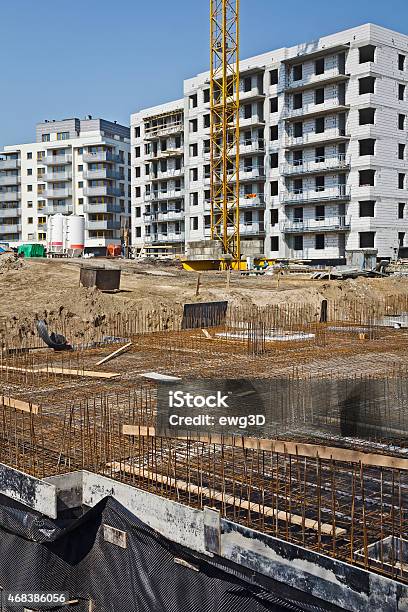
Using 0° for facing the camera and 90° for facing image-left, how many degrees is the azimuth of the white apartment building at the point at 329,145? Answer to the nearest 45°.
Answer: approximately 45°

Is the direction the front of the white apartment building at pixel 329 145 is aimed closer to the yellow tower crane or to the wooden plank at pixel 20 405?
the wooden plank

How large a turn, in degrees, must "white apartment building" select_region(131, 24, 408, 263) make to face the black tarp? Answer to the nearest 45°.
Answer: approximately 45° to its left

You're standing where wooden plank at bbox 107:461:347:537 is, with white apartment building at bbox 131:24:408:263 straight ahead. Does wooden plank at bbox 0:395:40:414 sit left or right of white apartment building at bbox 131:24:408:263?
left

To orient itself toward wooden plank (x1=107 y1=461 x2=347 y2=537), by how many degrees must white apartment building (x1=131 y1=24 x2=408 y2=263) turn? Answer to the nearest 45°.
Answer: approximately 45° to its left

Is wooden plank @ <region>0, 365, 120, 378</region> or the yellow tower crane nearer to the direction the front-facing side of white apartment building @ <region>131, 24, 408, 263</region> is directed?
the wooden plank

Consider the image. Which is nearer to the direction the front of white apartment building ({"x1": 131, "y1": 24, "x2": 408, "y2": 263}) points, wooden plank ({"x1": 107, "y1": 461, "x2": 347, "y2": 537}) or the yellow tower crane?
the wooden plank

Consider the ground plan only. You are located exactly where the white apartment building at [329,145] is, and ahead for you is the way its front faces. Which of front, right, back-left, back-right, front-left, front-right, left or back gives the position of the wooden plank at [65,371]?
front-left

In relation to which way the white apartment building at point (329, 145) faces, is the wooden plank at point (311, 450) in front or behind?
in front
